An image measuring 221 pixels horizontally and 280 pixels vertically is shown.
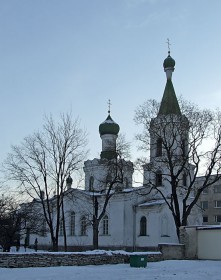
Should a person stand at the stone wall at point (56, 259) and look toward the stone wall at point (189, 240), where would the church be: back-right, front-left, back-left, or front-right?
front-left

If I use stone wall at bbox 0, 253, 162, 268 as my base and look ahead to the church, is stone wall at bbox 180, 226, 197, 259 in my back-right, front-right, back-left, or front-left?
front-right

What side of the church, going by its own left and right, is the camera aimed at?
right

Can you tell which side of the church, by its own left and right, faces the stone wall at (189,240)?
right
